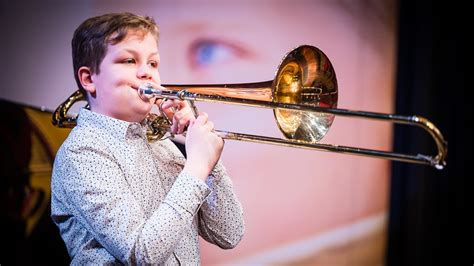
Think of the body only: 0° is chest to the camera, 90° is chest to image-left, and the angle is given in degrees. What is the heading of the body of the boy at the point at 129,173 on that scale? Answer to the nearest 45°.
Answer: approximately 315°
